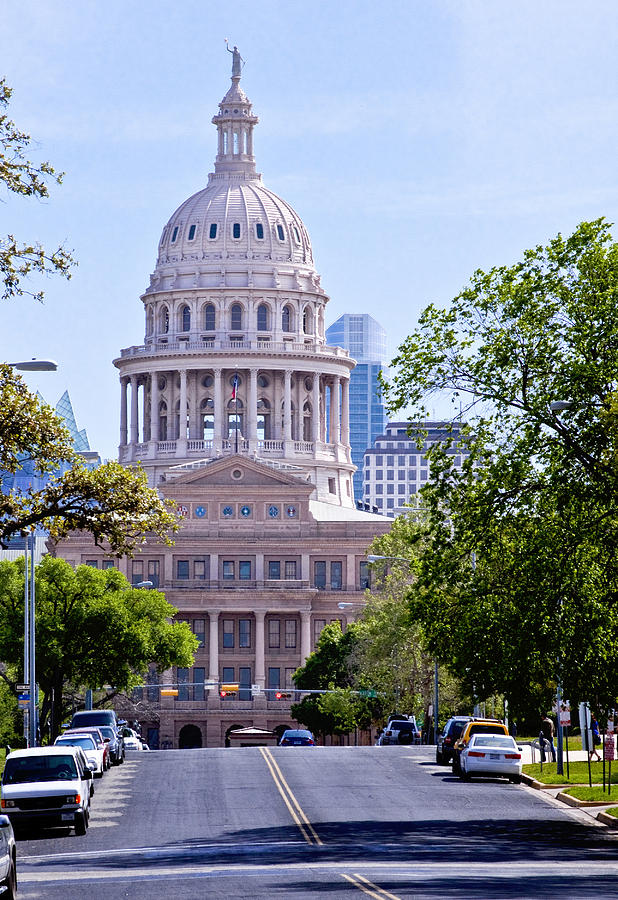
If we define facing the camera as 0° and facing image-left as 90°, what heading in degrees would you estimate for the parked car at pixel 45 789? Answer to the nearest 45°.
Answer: approximately 0°

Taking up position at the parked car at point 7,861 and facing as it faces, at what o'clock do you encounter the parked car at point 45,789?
the parked car at point 45,789 is roughly at 6 o'clock from the parked car at point 7,861.

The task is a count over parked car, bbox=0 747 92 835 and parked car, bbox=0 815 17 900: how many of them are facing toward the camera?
2

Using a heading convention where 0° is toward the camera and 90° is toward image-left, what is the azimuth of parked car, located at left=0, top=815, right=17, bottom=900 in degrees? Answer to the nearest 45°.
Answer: approximately 0°

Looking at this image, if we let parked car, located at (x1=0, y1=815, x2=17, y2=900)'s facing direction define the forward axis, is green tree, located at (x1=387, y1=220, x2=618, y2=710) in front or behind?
behind

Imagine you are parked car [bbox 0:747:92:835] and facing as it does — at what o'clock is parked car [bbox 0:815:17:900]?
parked car [bbox 0:815:17:900] is roughly at 12 o'clock from parked car [bbox 0:747:92:835].

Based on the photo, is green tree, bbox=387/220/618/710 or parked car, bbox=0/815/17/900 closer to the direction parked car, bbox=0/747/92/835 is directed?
the parked car
